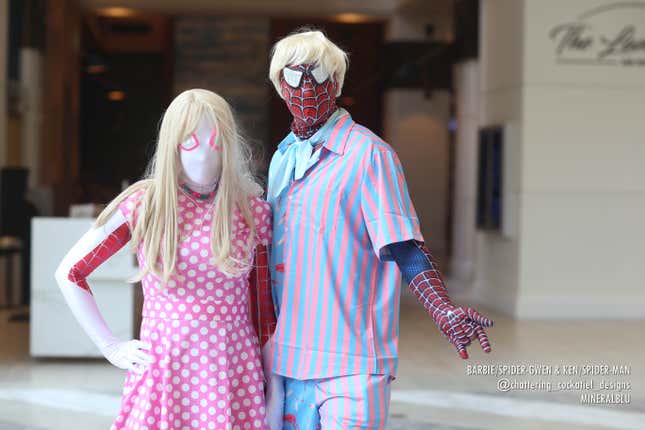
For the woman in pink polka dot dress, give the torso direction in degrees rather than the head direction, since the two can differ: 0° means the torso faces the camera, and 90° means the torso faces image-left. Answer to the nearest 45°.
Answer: approximately 0°

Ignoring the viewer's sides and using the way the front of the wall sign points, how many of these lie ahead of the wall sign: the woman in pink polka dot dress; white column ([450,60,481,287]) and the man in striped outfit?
2

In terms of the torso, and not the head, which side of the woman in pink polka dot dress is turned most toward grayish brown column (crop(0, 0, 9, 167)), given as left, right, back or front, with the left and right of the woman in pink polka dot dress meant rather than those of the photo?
back

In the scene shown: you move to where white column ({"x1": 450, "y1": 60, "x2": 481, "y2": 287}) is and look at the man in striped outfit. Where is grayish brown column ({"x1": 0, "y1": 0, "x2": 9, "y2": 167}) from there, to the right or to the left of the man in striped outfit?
right

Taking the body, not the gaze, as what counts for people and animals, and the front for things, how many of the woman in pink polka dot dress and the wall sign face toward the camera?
2

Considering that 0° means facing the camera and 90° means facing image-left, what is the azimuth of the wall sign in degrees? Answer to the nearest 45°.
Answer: approximately 0°

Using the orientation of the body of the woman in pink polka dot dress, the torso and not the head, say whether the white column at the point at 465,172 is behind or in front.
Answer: behind

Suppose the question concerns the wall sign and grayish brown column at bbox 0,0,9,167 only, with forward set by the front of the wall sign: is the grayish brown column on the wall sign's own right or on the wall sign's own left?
on the wall sign's own right

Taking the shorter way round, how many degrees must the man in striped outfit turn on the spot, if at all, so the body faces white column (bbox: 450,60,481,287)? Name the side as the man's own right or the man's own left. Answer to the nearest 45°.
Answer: approximately 135° to the man's own right
